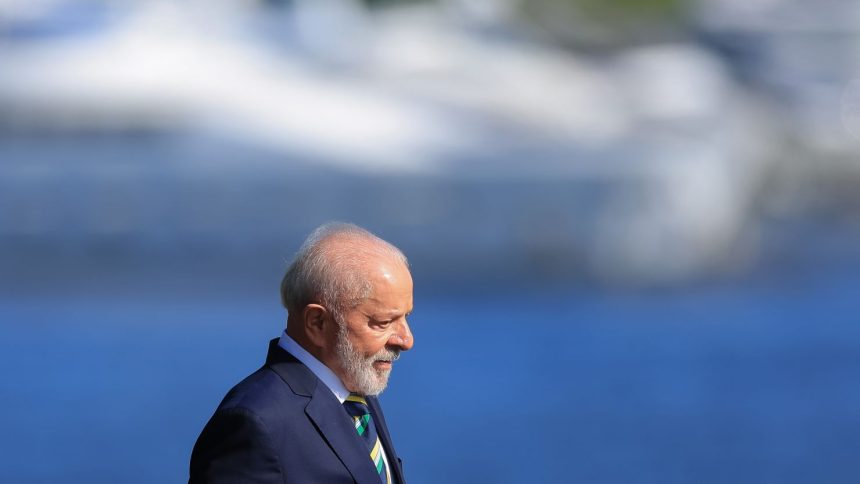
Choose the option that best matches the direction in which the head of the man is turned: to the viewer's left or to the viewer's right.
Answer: to the viewer's right

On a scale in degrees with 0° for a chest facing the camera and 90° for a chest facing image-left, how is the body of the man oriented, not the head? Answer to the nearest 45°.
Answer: approximately 315°
